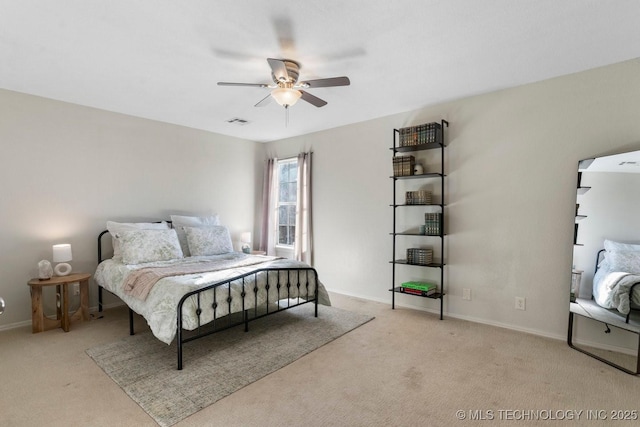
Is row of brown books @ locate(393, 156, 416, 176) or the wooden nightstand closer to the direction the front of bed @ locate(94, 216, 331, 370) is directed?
the row of brown books

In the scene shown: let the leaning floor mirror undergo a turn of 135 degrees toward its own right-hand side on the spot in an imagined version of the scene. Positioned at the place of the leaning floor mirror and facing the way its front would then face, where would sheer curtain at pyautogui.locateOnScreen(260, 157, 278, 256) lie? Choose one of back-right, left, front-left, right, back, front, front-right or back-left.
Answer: left

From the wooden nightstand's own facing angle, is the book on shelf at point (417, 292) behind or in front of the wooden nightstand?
in front

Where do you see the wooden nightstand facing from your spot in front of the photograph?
facing the viewer and to the right of the viewer

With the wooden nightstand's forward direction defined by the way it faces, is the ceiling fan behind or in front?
in front

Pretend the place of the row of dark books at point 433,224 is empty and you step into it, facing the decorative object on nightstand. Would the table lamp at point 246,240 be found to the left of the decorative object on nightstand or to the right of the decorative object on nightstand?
right

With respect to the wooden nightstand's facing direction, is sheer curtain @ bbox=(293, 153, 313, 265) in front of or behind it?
in front

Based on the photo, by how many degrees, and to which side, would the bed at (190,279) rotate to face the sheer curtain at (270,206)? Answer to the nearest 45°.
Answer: approximately 90° to its left

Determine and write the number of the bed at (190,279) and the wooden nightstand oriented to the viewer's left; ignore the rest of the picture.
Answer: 0

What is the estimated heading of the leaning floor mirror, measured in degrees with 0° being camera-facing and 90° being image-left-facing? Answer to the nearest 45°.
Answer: approximately 45°

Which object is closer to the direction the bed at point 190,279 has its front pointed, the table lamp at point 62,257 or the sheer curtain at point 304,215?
the sheer curtain

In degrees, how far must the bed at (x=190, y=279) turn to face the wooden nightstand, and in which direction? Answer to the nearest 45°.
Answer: approximately 135° to its right

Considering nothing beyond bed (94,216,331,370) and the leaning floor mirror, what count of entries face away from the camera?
0

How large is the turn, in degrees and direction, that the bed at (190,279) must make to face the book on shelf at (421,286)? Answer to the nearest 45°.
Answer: approximately 45° to its left
